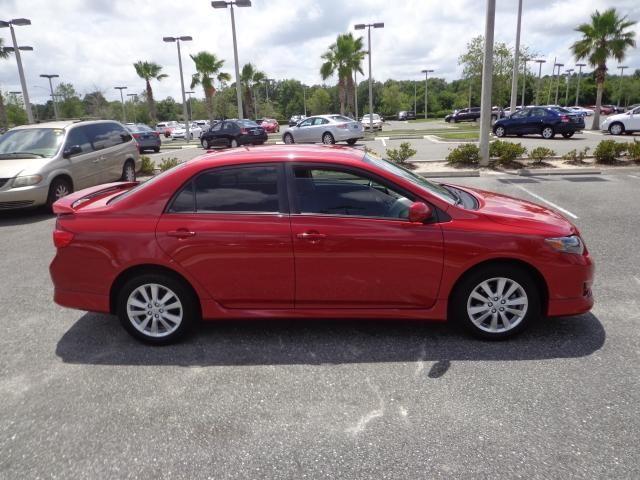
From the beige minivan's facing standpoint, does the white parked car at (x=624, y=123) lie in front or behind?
behind

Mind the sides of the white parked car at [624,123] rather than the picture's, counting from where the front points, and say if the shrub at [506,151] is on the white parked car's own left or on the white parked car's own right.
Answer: on the white parked car's own left

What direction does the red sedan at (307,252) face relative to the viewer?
to the viewer's right

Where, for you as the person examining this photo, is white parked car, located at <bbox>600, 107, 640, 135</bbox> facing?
facing to the left of the viewer

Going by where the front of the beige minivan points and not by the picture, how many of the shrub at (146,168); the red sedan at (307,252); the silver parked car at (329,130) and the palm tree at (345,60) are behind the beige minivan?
3

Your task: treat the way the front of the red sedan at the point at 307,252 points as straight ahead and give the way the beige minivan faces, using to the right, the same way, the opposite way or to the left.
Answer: to the right

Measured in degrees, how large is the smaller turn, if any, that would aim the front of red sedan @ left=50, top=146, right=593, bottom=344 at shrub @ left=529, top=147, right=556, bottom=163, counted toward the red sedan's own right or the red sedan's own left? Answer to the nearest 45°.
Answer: approximately 45° to the red sedan's own left

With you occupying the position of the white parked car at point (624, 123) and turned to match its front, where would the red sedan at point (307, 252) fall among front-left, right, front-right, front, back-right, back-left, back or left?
left

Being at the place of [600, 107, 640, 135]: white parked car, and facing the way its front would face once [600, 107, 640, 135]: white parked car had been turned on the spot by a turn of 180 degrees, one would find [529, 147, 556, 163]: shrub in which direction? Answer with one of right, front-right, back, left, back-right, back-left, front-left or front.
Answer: right

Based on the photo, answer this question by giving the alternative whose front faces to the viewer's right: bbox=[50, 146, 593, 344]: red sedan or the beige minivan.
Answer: the red sedan

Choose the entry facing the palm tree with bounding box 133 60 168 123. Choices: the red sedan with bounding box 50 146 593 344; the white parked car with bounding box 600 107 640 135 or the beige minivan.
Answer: the white parked car

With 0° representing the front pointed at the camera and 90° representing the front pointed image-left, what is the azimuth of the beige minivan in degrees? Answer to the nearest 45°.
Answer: approximately 45°

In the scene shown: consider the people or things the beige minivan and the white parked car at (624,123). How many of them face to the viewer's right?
0

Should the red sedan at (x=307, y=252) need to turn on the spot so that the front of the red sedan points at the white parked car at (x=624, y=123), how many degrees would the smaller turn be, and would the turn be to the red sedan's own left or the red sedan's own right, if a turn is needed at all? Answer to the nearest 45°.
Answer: approximately 45° to the red sedan's own left

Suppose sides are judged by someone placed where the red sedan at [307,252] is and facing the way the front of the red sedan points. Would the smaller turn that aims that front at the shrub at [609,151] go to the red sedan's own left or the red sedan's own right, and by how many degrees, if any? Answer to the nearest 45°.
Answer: approximately 45° to the red sedan's own left

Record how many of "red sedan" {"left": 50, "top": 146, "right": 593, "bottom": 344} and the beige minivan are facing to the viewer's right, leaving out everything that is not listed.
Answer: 1

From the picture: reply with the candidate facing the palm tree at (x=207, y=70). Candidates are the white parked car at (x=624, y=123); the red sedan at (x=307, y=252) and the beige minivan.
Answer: the white parked car

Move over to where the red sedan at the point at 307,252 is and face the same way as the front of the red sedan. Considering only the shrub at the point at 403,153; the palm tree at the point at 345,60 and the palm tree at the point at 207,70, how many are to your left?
3
